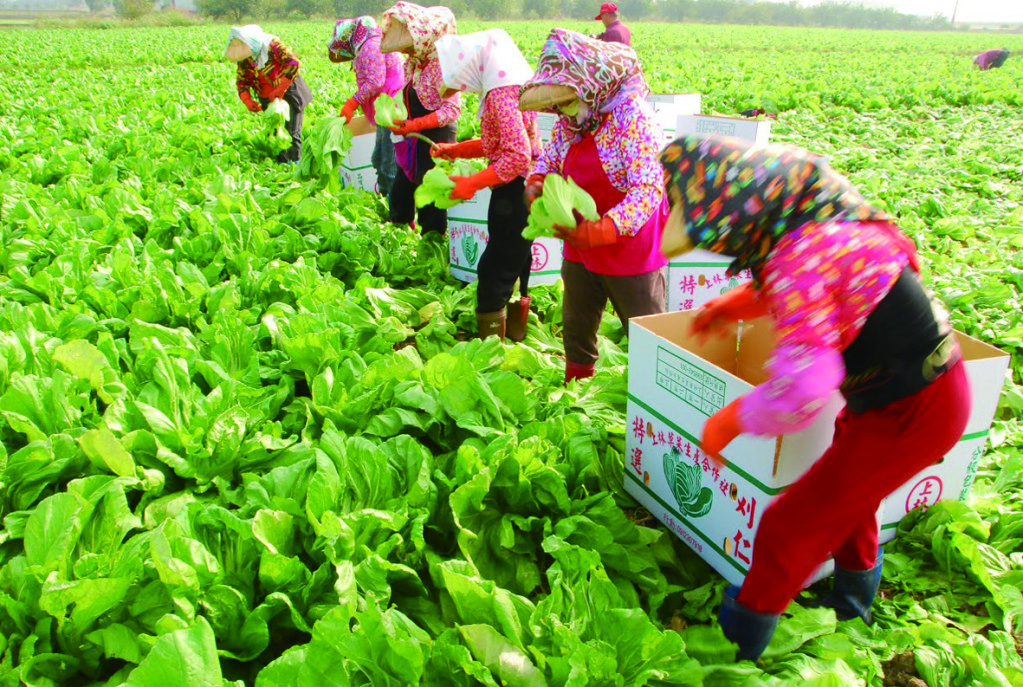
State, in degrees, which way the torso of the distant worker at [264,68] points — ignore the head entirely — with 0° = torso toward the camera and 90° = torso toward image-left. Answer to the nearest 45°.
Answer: approximately 45°

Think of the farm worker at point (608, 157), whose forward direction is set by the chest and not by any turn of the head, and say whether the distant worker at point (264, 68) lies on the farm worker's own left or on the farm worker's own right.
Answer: on the farm worker's own right

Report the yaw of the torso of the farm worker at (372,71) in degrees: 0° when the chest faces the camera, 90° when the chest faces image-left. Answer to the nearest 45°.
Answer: approximately 90°

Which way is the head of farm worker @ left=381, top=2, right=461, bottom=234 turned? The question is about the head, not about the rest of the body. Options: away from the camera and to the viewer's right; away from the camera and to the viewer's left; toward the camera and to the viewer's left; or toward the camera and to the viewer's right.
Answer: toward the camera and to the viewer's left

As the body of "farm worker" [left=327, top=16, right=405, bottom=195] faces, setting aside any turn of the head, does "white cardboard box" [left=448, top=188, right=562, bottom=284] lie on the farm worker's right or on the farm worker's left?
on the farm worker's left

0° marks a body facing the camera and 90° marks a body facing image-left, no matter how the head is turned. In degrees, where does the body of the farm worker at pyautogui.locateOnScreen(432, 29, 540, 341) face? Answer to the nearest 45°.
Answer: approximately 90°

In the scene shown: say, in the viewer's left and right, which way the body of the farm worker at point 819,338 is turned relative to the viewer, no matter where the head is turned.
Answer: facing to the left of the viewer

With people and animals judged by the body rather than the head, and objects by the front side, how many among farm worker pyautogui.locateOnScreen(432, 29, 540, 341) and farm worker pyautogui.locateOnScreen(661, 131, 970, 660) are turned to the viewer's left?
2

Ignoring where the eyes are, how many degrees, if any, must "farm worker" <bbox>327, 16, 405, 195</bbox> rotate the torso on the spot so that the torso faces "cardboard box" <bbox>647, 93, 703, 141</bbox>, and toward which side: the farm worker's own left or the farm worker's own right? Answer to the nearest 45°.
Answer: approximately 180°

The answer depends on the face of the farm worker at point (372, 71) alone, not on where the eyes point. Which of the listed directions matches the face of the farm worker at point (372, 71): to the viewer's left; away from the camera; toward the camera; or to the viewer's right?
to the viewer's left

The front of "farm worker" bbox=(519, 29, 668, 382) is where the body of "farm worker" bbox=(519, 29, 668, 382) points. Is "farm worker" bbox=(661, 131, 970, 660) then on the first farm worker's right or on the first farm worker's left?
on the first farm worker's left
